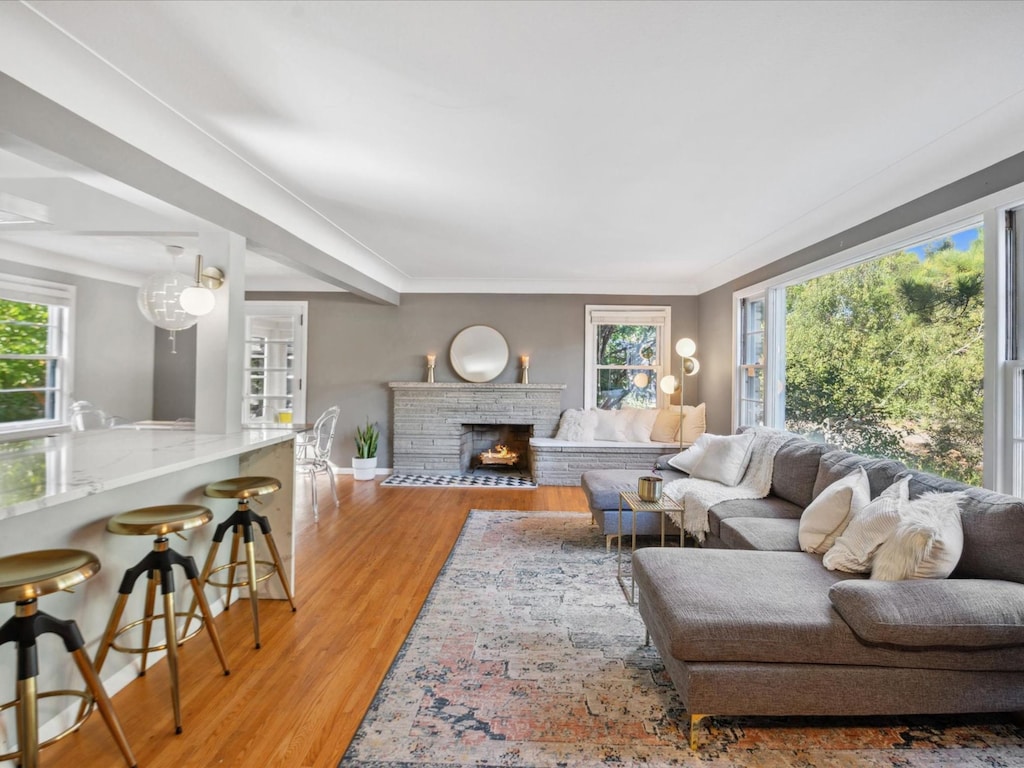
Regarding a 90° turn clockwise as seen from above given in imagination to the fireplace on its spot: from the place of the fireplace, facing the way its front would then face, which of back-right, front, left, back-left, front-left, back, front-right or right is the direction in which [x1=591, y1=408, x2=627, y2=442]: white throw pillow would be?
back

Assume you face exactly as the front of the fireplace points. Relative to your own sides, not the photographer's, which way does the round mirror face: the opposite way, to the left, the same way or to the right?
the same way

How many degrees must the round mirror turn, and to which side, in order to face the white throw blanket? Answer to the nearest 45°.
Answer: approximately 45° to its left

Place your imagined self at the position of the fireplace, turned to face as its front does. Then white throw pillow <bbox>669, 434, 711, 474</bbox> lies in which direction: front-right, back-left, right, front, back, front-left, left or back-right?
front-left

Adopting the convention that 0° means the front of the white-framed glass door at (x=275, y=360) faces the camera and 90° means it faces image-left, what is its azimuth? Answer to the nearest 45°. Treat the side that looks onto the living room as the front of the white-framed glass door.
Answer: approximately 0°

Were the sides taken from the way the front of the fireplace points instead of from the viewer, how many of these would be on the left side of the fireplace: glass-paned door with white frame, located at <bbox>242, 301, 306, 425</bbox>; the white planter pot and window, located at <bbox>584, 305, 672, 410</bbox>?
1

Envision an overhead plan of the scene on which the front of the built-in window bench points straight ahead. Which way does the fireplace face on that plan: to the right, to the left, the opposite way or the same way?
the same way

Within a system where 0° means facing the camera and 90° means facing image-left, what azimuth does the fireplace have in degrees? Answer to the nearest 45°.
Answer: approximately 0°

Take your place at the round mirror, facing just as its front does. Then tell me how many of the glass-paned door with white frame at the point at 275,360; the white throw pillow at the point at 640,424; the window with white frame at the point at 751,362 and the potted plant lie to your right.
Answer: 2

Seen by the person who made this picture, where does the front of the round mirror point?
facing the viewer

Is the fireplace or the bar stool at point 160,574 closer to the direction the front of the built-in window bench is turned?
the bar stool

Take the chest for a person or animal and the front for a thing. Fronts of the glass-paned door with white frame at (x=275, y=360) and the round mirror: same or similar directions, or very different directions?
same or similar directions

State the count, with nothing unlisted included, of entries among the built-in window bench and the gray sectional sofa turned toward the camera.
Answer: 1

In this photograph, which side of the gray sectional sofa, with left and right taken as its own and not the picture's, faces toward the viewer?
left
